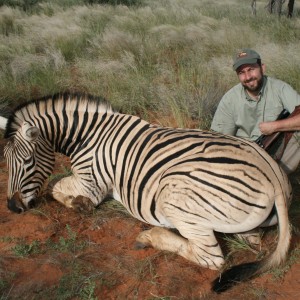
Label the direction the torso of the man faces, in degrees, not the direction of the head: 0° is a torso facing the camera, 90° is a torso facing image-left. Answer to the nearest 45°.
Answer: approximately 0°

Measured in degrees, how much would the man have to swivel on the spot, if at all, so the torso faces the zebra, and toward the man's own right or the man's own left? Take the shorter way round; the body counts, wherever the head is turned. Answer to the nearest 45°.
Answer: approximately 45° to the man's own right
